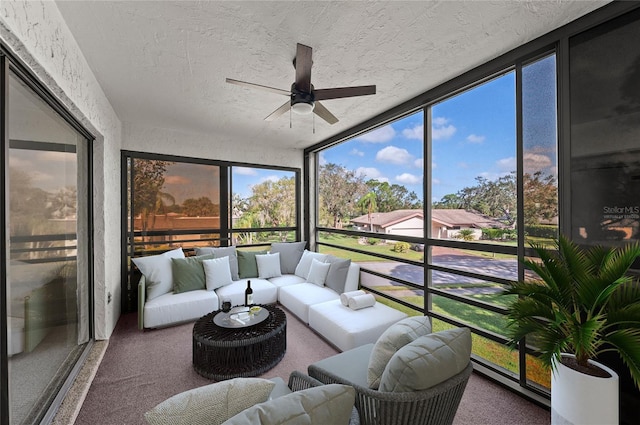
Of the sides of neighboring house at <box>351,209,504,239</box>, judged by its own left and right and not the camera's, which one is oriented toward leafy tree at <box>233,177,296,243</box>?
right

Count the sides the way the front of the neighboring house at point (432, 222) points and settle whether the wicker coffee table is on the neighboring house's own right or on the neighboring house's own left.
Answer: on the neighboring house's own right

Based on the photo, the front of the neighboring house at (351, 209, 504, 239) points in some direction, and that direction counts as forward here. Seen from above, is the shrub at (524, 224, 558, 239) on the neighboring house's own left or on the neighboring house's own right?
on the neighboring house's own left

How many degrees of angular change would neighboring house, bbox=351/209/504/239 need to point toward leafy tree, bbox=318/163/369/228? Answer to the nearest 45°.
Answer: approximately 135° to its right

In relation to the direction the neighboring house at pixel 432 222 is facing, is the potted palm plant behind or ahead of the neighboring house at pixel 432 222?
ahead

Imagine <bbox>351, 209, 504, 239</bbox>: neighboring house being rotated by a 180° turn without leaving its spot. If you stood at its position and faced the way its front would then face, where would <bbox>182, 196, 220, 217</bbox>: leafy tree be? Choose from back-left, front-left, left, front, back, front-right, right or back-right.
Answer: left

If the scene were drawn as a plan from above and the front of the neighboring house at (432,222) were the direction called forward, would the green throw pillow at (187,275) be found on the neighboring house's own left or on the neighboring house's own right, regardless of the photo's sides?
on the neighboring house's own right

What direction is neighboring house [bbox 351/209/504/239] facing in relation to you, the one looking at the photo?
facing the viewer

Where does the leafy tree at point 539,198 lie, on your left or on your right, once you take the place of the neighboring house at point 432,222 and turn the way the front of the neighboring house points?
on your left

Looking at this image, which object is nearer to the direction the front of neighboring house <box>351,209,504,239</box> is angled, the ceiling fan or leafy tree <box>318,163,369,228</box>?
the ceiling fan

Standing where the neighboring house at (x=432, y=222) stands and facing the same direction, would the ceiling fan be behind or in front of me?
in front
